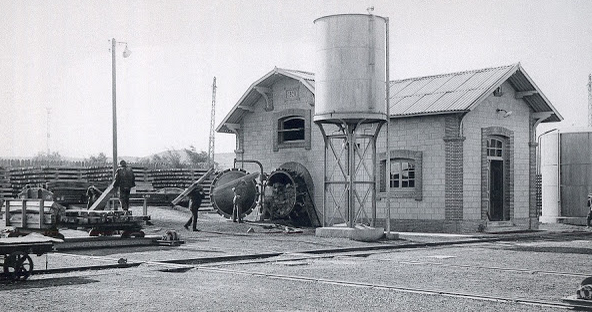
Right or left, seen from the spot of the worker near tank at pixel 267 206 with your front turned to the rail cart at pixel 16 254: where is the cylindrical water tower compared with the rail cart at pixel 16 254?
left

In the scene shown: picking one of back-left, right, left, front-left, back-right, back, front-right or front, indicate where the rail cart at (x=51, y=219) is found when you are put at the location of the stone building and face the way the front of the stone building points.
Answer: right

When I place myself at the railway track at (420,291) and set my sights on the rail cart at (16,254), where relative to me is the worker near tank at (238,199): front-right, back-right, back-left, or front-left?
front-right

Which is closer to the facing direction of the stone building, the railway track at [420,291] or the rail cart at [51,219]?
the railway track

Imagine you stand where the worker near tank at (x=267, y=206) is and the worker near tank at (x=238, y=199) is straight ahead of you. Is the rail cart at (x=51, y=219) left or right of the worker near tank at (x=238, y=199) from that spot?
left

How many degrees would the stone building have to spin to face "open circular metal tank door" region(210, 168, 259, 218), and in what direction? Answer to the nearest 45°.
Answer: approximately 135° to its right

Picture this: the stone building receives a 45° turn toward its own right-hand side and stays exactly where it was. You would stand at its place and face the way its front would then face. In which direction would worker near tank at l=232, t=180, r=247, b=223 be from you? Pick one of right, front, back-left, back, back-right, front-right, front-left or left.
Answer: right

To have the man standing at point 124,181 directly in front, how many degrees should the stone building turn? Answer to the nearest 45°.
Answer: approximately 90° to its right

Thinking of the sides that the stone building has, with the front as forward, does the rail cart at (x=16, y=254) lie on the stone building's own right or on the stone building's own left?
on the stone building's own right
